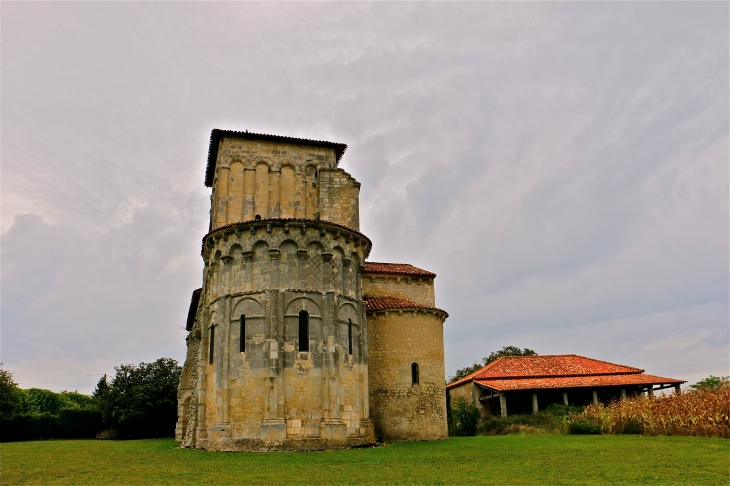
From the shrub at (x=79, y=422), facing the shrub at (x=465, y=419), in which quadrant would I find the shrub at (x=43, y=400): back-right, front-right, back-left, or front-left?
back-left

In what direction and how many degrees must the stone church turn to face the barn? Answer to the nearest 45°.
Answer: approximately 45° to its right

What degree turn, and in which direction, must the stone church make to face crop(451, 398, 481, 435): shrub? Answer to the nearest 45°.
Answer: approximately 45° to its right

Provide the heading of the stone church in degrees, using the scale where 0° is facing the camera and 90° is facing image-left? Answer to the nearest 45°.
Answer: approximately 180°
